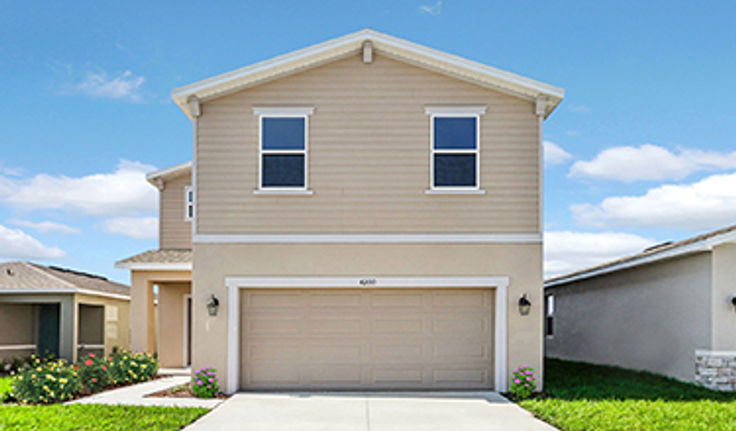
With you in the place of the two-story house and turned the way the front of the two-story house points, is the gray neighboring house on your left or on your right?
on your left

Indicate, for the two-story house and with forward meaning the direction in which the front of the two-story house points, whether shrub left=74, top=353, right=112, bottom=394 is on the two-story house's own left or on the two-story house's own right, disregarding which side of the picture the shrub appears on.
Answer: on the two-story house's own right

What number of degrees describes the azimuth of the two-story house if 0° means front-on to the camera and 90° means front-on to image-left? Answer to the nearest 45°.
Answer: approximately 0°
